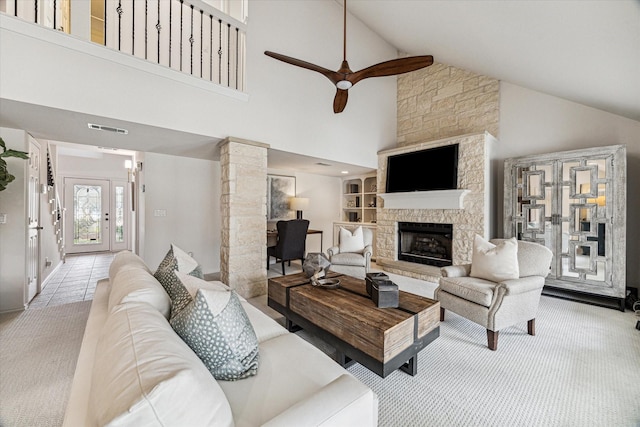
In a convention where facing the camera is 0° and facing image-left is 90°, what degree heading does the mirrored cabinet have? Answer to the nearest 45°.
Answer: approximately 45°

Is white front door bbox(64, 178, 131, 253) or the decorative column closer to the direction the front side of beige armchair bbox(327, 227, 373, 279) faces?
the decorative column

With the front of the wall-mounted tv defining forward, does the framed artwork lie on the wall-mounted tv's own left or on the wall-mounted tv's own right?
on the wall-mounted tv's own right

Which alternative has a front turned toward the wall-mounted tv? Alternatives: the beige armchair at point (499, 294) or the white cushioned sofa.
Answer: the white cushioned sofa

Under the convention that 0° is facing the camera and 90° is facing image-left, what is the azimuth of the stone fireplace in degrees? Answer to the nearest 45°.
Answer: approximately 45°

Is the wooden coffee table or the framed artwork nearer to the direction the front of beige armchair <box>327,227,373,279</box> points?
the wooden coffee table

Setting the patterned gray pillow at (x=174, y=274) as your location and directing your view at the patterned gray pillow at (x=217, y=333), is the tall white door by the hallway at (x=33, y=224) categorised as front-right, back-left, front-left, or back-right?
back-right

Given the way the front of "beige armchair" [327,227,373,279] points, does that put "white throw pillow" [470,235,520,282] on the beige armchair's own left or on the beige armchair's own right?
on the beige armchair's own left
